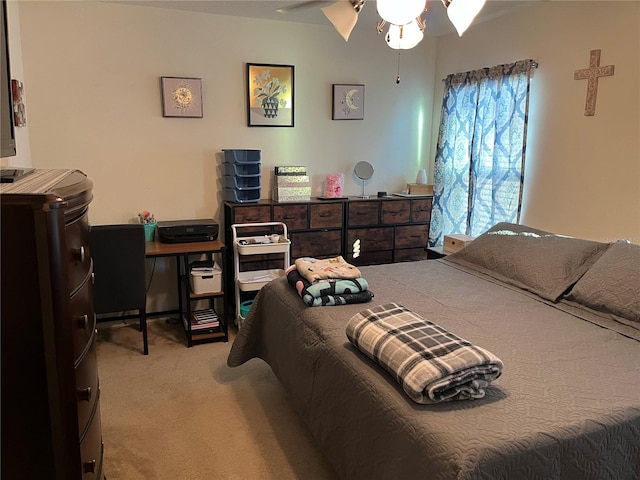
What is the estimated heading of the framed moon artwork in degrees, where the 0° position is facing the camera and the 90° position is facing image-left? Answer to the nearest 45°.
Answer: approximately 0°

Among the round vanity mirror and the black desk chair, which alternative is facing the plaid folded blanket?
the round vanity mirror

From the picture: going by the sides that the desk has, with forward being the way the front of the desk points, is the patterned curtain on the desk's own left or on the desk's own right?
on the desk's own left

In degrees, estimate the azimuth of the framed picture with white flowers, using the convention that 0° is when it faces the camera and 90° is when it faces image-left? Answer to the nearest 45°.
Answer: approximately 0°

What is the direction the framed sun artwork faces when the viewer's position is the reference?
facing the viewer

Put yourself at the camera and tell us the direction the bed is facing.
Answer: facing the viewer and to the left of the viewer

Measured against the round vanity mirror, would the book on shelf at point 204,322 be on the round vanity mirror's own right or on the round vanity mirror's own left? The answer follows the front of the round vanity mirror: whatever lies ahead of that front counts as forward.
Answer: on the round vanity mirror's own right

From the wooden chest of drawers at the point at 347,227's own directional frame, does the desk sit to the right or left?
on its right

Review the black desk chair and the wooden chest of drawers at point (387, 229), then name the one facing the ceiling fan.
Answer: the wooden chest of drawers

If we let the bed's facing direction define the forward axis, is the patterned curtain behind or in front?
behind

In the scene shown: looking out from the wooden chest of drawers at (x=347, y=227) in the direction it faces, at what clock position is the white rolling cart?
The white rolling cart is roughly at 2 o'clock from the wooden chest of drawers.

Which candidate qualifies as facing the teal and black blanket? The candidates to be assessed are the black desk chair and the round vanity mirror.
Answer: the round vanity mirror

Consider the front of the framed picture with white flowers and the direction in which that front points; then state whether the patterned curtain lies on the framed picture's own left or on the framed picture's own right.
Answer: on the framed picture's own left

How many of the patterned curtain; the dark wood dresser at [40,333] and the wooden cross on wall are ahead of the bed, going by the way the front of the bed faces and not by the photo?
1
